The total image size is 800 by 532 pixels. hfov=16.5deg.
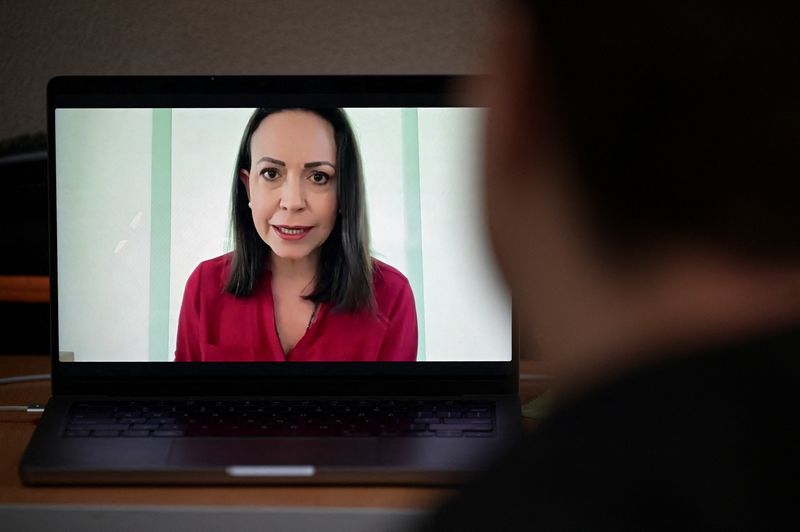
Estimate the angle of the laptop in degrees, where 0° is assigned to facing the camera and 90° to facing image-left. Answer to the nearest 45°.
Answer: approximately 0°
